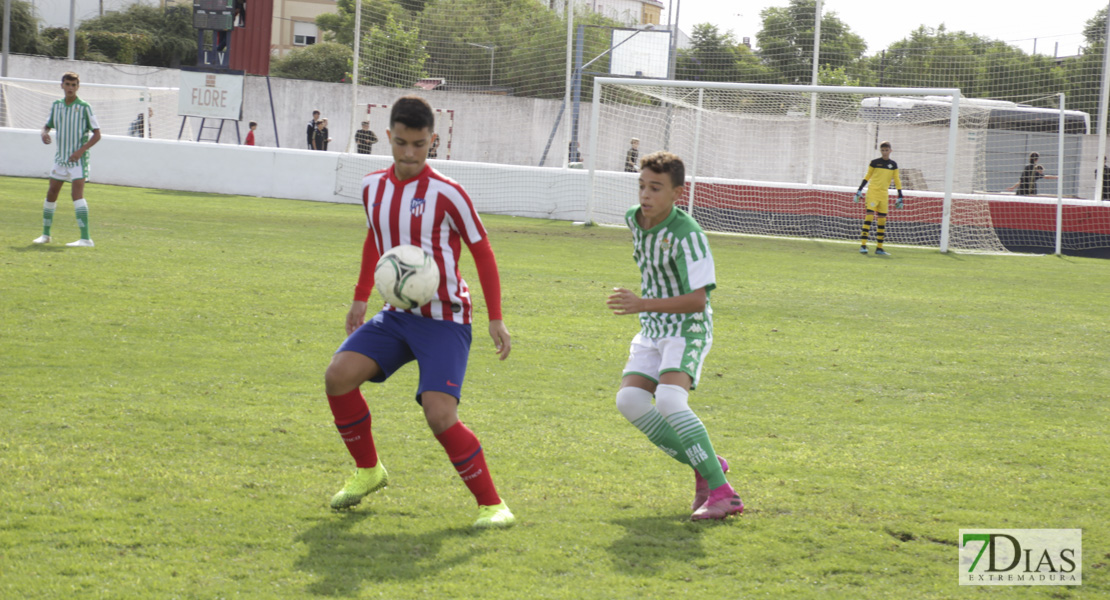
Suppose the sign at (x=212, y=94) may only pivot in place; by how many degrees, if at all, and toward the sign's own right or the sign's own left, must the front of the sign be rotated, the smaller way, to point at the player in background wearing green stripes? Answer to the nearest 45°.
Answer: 0° — it already faces them

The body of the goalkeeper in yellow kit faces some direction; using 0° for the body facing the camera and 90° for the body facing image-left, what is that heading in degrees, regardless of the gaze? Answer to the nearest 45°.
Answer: approximately 0°

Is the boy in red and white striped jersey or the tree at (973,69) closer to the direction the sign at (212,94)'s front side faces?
the boy in red and white striped jersey

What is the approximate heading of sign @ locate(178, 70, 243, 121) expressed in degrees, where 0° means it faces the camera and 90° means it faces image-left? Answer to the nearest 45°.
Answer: approximately 0°

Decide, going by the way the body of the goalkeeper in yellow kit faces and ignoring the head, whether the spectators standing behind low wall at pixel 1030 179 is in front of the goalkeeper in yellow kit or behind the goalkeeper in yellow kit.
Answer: behind

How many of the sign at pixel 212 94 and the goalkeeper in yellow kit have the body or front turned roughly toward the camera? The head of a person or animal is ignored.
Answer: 2
